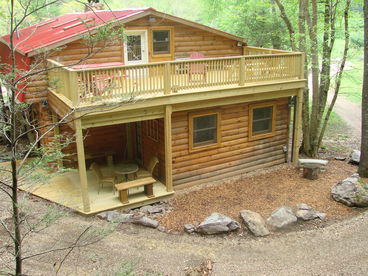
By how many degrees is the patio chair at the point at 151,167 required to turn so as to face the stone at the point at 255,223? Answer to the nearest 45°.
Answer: approximately 135° to its left

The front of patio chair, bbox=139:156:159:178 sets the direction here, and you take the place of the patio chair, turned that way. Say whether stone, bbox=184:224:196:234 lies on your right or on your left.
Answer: on your left

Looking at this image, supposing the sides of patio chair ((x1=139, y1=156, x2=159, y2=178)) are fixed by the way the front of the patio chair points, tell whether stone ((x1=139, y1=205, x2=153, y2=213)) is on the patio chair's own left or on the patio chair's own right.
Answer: on the patio chair's own left

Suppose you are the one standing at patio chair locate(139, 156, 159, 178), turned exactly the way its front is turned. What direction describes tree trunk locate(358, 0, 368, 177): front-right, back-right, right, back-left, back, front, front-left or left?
back

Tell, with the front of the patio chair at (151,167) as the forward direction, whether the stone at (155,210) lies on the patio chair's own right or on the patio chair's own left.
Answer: on the patio chair's own left

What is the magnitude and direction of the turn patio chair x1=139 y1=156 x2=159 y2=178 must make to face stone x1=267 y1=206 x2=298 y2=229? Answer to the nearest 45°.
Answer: approximately 135° to its left

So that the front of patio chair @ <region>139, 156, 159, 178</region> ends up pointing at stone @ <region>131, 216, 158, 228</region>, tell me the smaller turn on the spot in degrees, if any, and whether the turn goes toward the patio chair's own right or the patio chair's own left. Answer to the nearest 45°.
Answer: approximately 90° to the patio chair's own left

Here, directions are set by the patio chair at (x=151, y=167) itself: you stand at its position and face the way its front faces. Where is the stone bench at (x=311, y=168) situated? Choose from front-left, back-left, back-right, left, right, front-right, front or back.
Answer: back

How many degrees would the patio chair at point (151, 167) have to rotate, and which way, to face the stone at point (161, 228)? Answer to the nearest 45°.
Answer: approximately 90° to its left

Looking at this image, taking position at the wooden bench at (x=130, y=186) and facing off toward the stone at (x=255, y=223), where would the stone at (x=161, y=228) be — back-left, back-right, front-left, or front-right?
front-right

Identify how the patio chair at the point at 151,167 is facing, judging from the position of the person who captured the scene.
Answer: facing to the left of the viewer

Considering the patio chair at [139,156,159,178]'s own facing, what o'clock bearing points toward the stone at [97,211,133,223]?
The stone is roughly at 10 o'clock from the patio chair.
